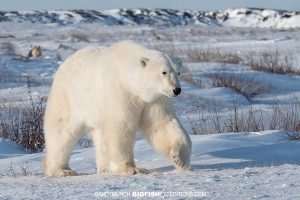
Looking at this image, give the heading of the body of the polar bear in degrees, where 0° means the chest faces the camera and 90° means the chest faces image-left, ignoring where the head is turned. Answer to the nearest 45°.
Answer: approximately 315°
